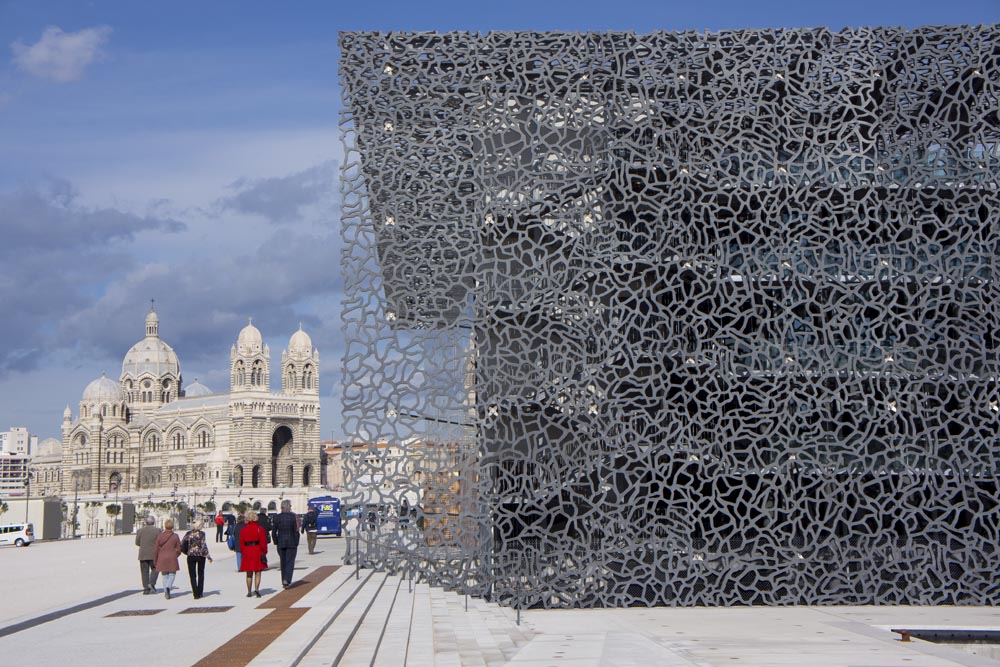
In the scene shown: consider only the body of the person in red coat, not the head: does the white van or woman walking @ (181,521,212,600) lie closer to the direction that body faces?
the white van

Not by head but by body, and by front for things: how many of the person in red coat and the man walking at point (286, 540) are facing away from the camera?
2

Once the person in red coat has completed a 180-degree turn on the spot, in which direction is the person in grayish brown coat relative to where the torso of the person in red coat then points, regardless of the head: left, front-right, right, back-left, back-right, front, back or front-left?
back-right

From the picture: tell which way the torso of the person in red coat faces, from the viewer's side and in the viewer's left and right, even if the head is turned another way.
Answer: facing away from the viewer

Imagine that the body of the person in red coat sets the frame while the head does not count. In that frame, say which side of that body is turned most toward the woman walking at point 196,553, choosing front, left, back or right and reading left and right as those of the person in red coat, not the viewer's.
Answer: left

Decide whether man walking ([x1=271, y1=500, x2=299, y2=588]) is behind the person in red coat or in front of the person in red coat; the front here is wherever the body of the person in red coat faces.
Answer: in front

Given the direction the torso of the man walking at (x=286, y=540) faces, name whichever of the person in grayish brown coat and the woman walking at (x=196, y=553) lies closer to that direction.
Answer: the person in grayish brown coat

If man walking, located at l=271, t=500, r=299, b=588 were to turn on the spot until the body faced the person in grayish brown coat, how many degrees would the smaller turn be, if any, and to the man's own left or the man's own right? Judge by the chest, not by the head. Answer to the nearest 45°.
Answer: approximately 90° to the man's own left

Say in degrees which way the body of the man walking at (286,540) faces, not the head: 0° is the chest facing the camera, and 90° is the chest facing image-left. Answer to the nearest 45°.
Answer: approximately 180°
